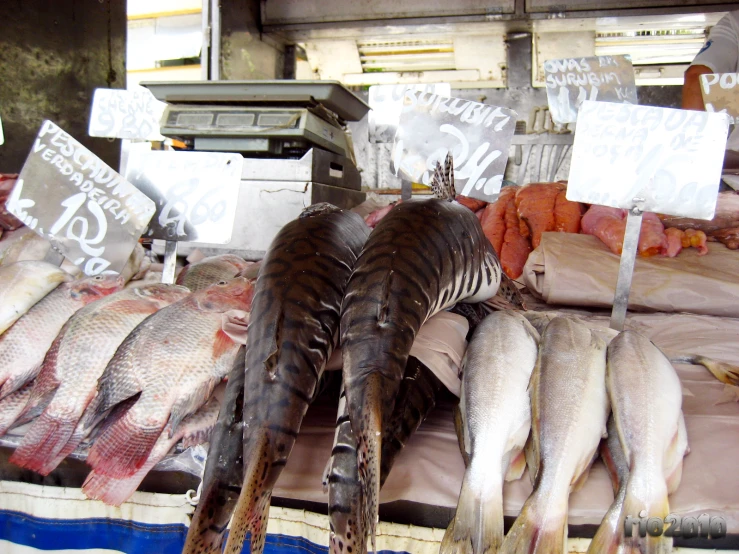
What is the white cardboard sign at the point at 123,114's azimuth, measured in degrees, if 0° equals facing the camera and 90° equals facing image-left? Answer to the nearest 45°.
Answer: approximately 0°

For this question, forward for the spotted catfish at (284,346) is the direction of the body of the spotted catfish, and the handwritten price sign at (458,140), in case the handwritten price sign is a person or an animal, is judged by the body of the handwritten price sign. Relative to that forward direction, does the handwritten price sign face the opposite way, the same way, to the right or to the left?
the opposite way

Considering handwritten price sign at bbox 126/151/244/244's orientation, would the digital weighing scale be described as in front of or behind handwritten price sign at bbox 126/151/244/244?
behind

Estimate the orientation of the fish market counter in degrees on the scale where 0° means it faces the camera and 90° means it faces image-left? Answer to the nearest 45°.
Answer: approximately 0°

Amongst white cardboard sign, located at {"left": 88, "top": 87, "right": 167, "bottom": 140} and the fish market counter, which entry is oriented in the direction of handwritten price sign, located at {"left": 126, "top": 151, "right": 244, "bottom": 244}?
the white cardboard sign
